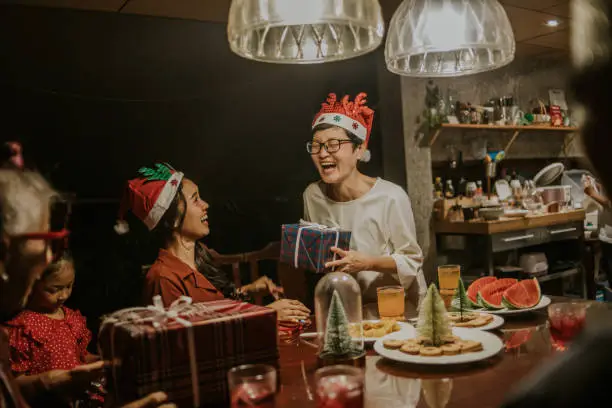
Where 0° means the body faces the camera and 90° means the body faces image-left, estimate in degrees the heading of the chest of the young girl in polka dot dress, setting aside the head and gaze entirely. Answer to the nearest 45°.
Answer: approximately 315°

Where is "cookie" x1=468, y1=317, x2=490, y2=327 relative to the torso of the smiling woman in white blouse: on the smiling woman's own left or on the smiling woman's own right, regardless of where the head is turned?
on the smiling woman's own left

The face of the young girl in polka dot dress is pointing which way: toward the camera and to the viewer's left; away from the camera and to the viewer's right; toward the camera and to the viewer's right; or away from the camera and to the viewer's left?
toward the camera and to the viewer's right

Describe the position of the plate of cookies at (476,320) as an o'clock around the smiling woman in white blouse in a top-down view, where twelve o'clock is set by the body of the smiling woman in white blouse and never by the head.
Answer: The plate of cookies is roughly at 10 o'clock from the smiling woman in white blouse.

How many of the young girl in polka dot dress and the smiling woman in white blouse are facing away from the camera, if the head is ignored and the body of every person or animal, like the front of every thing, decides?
0

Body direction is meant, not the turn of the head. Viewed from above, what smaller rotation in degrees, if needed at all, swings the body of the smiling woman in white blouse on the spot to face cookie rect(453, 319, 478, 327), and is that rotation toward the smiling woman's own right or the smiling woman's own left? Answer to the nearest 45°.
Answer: approximately 45° to the smiling woman's own left

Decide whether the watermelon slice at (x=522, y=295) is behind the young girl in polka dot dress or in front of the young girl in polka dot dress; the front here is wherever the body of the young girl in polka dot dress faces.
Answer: in front

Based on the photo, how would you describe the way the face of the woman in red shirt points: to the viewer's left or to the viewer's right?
to the viewer's right

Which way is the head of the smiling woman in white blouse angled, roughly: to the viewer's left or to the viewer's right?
to the viewer's left

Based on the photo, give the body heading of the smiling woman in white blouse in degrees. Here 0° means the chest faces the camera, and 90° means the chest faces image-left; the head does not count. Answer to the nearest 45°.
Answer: approximately 45°

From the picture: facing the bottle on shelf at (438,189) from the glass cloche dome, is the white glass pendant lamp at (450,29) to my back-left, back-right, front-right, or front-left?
front-right

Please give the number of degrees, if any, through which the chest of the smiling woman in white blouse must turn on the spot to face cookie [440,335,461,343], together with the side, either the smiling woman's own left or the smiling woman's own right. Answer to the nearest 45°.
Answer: approximately 45° to the smiling woman's own left

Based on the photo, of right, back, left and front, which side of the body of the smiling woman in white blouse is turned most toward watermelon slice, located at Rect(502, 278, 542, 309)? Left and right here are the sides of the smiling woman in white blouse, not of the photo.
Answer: left
